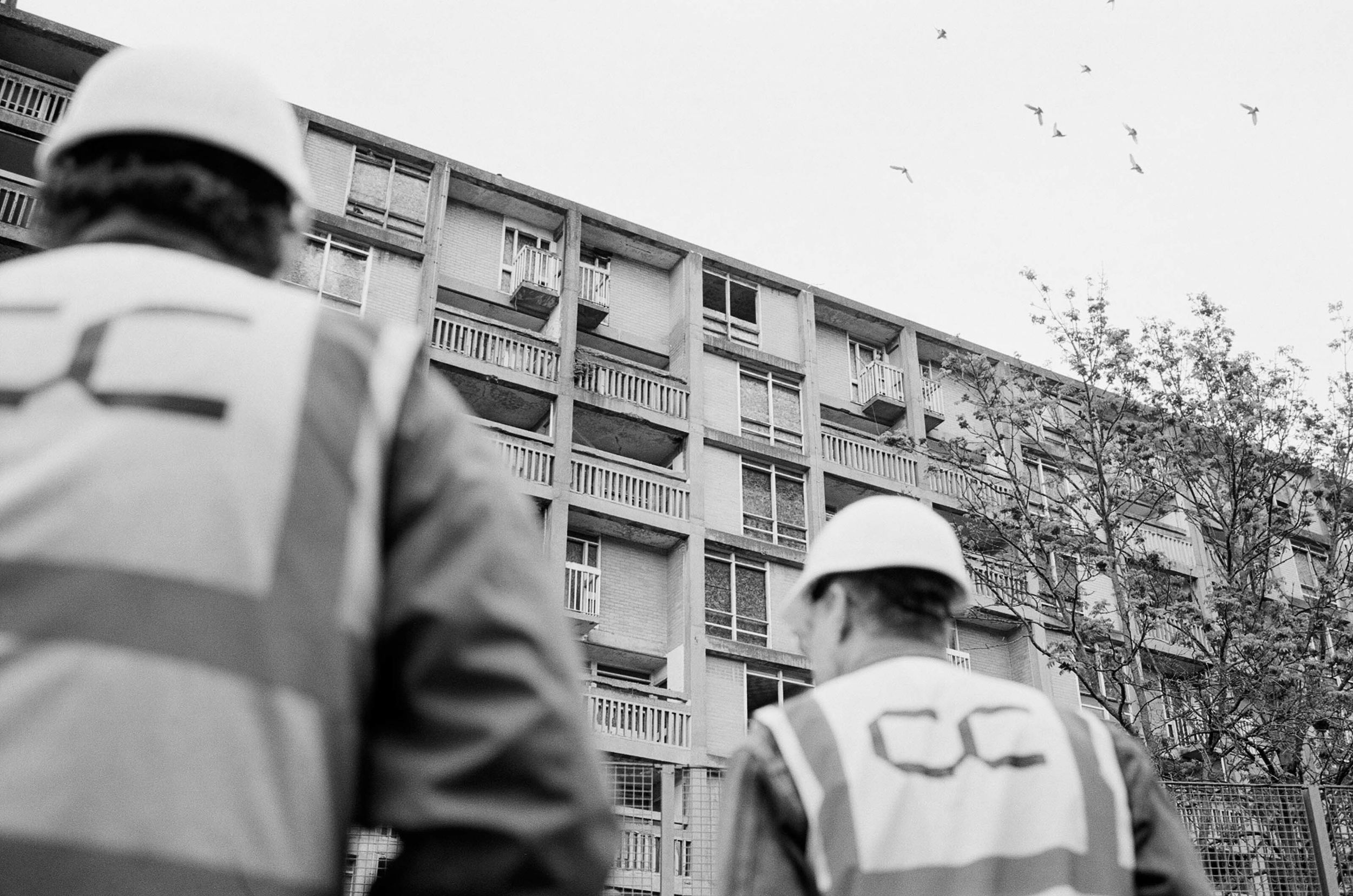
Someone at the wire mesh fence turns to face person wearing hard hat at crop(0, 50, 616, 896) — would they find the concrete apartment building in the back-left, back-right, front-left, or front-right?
back-right

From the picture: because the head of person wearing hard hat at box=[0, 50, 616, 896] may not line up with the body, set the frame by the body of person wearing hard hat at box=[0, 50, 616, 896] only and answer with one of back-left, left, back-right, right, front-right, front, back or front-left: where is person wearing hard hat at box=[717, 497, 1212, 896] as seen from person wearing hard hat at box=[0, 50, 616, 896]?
front-right

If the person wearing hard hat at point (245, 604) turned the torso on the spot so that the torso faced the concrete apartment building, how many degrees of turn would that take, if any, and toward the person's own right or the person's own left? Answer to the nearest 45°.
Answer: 0° — they already face it

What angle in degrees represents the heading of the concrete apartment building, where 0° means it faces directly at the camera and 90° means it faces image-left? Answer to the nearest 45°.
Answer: approximately 315°

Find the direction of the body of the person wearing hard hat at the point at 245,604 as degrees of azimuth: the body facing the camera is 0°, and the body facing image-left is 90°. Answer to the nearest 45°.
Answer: approximately 180°

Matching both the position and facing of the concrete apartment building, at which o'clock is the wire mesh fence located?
The wire mesh fence is roughly at 1 o'clock from the concrete apartment building.

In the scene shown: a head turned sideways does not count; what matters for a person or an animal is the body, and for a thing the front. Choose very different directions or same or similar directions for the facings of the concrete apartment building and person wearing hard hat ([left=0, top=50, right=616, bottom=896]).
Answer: very different directions

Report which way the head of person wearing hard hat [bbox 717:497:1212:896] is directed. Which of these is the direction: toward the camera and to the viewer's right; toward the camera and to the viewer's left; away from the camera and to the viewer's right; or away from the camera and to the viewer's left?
away from the camera and to the viewer's left

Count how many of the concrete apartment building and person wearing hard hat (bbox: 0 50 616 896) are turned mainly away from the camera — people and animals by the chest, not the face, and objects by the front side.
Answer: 1

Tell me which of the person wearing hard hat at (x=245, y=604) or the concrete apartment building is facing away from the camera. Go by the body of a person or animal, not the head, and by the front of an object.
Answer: the person wearing hard hat

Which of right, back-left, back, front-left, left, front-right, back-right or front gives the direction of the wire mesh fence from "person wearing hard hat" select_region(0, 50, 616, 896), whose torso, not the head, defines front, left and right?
front-right

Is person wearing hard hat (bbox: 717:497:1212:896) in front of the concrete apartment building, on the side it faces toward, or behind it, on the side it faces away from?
in front
